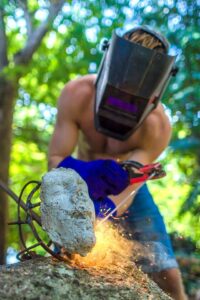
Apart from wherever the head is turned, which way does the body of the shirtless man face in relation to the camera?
toward the camera

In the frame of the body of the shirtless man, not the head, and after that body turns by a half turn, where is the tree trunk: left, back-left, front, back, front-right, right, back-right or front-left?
front-left

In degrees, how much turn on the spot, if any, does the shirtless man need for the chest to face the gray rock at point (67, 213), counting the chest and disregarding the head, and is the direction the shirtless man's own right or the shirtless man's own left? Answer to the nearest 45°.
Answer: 0° — they already face it
